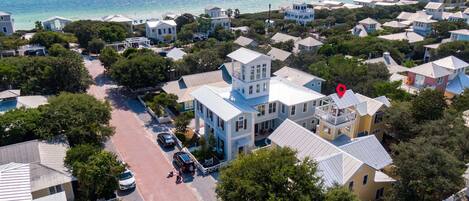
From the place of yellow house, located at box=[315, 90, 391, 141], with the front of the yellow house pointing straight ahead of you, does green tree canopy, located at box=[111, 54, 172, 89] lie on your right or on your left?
on your right

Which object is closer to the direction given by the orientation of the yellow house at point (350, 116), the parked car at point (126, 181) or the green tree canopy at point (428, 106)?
the parked car

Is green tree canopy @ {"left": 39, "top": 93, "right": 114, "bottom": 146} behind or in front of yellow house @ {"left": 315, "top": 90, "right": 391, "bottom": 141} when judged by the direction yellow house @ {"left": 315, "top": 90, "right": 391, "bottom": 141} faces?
in front

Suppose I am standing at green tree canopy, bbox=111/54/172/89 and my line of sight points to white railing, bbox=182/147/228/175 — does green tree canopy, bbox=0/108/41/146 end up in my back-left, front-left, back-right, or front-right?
front-right

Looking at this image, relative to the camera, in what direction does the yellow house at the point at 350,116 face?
facing the viewer and to the left of the viewer

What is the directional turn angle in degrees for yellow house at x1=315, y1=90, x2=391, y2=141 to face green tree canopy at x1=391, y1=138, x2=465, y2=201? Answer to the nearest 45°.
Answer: approximately 90° to its left

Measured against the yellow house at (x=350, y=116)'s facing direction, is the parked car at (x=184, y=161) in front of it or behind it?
in front

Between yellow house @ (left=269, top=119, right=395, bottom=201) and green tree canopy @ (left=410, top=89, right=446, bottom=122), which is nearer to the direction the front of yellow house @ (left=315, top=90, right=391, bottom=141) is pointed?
the yellow house

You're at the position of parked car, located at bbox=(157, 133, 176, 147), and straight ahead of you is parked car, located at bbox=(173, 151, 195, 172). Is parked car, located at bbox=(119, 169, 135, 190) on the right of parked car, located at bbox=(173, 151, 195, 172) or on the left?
right

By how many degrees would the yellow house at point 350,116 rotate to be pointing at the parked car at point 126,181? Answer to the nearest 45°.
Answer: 0° — it already faces it
